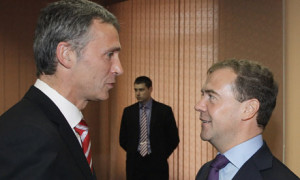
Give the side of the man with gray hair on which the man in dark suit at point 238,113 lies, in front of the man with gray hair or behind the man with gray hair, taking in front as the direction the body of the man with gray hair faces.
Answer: in front

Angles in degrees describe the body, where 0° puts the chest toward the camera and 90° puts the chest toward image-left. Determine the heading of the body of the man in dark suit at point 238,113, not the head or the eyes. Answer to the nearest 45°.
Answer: approximately 45°

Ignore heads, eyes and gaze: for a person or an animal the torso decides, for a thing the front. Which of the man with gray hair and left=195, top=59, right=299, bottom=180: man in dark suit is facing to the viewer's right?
the man with gray hair

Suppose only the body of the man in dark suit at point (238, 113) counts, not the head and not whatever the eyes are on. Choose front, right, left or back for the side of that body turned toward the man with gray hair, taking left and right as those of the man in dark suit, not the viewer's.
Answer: front

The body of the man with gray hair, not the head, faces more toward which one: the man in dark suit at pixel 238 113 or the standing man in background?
the man in dark suit

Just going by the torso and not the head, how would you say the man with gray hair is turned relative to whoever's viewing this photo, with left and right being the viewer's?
facing to the right of the viewer

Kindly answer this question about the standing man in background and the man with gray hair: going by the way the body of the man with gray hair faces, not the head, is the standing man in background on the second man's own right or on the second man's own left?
on the second man's own left

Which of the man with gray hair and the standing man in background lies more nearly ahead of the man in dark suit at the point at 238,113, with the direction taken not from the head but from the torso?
the man with gray hair

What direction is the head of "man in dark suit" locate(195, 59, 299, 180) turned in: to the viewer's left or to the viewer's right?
to the viewer's left

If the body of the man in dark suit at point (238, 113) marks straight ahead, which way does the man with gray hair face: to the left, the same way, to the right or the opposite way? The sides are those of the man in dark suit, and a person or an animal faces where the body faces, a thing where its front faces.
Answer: the opposite way

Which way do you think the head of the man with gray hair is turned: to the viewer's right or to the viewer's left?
to the viewer's right

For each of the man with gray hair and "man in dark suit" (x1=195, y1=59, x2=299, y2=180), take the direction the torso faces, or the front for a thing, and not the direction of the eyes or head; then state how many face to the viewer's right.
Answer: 1
